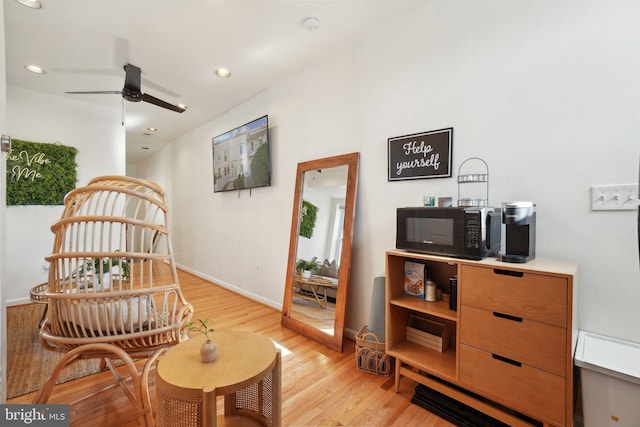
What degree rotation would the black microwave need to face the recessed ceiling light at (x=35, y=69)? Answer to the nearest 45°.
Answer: approximately 45° to its right

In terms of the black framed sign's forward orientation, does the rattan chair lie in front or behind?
in front

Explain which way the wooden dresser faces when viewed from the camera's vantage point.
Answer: facing the viewer and to the left of the viewer

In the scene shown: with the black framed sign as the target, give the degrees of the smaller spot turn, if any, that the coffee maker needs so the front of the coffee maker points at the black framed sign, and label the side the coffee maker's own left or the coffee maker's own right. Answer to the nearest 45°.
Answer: approximately 90° to the coffee maker's own right

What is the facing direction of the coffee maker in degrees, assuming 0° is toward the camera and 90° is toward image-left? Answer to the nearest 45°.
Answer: approximately 45°

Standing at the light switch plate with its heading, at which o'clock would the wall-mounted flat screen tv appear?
The wall-mounted flat screen tv is roughly at 3 o'clock from the light switch plate.

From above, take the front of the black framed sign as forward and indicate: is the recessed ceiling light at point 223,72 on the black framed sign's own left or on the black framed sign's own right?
on the black framed sign's own right

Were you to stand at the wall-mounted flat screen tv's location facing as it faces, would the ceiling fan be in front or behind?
in front

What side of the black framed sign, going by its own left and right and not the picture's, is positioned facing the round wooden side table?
front

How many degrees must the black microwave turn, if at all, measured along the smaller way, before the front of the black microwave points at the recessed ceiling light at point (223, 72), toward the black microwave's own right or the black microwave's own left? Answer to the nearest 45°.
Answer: approximately 45° to the black microwave's own right

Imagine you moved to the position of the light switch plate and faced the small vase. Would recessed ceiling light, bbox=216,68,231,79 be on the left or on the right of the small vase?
right

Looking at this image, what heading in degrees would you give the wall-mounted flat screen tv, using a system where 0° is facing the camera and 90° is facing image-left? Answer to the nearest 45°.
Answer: approximately 45°
